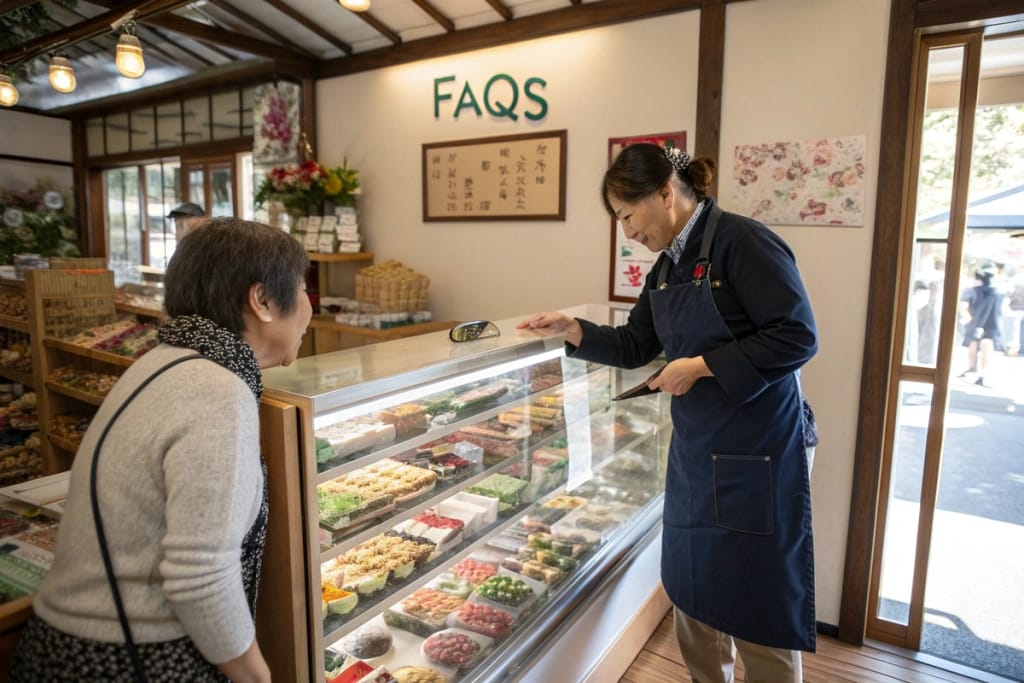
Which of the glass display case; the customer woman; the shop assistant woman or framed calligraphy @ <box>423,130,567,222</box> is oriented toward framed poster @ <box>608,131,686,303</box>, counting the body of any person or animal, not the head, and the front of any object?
the customer woman

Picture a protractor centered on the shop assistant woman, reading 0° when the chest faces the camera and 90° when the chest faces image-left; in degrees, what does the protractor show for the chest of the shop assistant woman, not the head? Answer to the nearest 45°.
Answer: approximately 45°

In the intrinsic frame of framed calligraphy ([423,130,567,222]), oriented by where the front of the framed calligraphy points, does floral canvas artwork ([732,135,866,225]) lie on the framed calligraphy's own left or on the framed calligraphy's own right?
on the framed calligraphy's own left

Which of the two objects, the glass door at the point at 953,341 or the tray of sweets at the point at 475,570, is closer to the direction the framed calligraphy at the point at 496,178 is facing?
the tray of sweets

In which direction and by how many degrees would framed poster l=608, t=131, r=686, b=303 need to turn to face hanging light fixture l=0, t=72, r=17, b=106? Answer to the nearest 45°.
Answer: approximately 45° to its right

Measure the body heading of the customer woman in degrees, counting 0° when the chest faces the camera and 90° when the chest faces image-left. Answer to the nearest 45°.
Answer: approximately 225°

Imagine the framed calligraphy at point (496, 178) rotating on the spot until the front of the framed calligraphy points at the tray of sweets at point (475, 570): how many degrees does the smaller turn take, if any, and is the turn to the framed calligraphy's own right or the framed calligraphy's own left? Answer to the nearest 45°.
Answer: approximately 45° to the framed calligraphy's own left

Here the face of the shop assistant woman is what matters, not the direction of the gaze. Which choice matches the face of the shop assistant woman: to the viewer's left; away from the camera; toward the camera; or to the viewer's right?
to the viewer's left

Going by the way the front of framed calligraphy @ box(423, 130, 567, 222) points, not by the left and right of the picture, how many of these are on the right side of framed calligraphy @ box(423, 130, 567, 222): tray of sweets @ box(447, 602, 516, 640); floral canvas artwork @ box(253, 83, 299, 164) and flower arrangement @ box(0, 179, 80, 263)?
2

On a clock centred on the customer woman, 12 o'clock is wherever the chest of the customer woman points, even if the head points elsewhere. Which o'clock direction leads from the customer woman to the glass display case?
The glass display case is roughly at 12 o'clock from the customer woman.

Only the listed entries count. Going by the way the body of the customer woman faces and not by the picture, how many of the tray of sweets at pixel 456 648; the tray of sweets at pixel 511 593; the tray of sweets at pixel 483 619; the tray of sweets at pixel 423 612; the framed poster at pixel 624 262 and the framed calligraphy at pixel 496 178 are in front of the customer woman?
6

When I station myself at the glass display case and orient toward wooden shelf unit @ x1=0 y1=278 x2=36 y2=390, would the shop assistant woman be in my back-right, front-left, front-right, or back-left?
back-right

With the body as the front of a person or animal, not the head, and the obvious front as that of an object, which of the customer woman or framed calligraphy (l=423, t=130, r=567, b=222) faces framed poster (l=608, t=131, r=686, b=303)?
the customer woman
